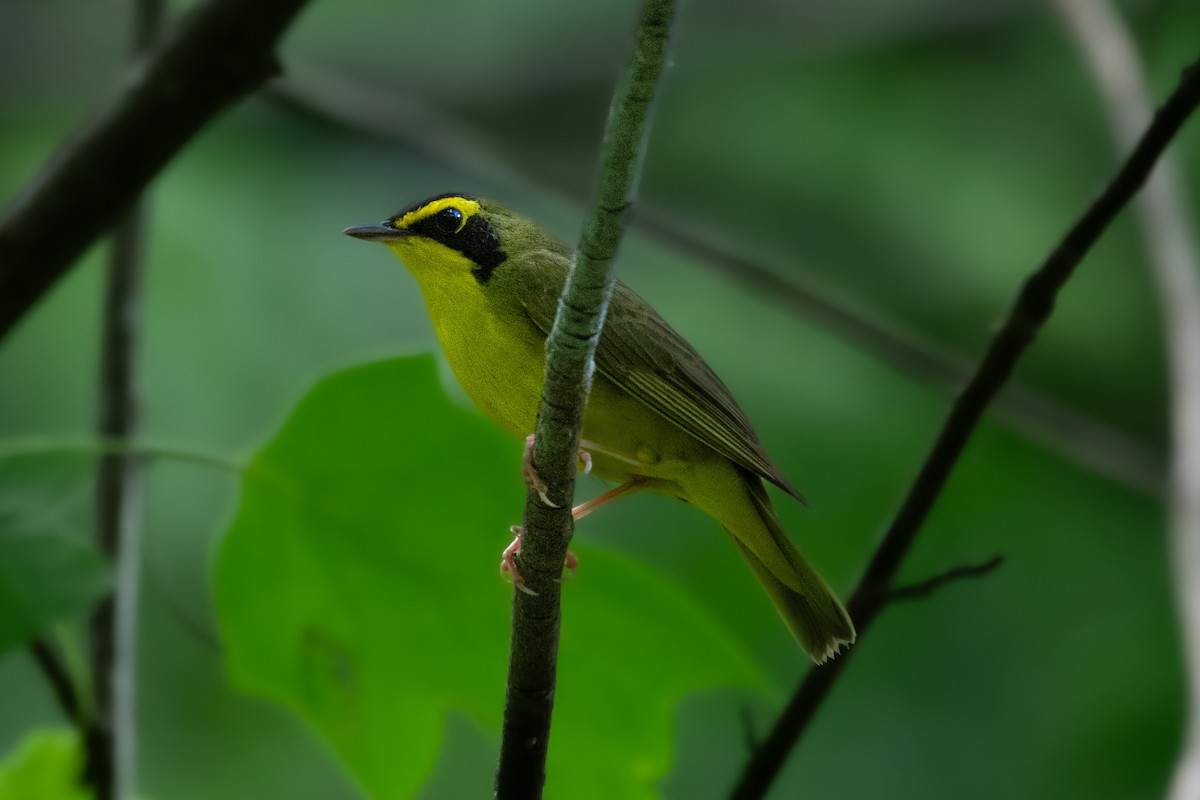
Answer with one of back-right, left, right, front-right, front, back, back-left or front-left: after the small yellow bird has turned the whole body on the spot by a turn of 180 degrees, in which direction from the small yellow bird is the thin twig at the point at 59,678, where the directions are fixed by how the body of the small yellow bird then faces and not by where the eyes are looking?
back-right

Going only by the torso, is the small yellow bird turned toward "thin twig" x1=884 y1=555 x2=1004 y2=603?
no

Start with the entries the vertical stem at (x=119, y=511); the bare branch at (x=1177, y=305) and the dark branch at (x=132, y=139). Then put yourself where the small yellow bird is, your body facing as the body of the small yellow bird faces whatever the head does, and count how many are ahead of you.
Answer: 2

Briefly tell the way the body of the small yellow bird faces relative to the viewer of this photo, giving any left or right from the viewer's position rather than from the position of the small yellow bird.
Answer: facing to the left of the viewer

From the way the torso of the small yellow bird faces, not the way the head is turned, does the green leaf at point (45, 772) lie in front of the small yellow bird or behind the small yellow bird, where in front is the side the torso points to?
in front

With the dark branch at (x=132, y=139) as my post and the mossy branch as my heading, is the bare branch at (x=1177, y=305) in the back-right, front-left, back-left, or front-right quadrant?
front-left

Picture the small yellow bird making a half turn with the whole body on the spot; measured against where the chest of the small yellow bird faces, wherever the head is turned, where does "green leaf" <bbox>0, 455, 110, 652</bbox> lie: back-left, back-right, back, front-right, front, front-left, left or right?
back-left

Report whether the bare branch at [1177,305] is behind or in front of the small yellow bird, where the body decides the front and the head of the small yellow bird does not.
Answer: behind

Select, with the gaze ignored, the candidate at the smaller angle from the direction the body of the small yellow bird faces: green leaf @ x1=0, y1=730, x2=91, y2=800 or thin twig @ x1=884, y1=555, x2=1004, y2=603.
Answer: the green leaf

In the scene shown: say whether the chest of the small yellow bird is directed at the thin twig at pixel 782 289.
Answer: no

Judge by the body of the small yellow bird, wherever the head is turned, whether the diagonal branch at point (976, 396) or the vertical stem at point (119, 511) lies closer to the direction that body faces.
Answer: the vertical stem

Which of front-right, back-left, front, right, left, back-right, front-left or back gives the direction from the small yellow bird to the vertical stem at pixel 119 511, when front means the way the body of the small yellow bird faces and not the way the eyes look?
front

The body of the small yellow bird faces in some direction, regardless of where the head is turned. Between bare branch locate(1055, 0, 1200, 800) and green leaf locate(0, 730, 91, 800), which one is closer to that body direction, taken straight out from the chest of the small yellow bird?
the green leaf
